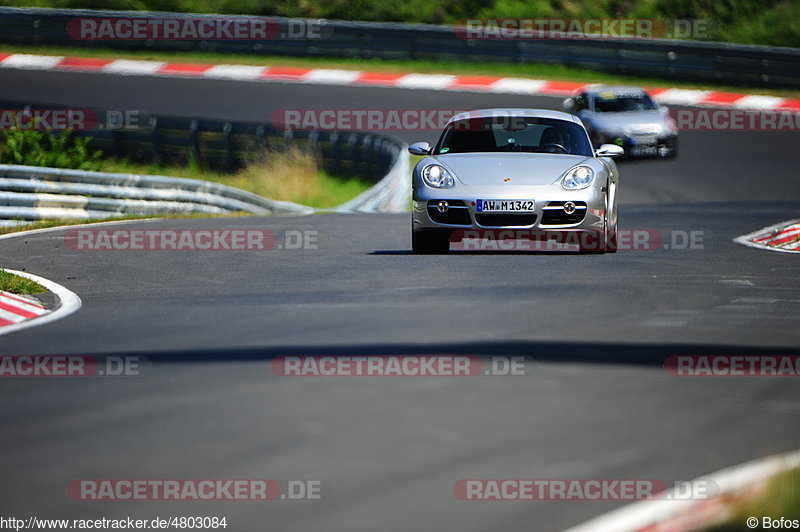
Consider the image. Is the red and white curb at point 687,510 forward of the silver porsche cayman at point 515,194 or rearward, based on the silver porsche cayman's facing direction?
forward

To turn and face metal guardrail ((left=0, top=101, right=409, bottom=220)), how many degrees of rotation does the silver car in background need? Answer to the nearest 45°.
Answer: approximately 90° to its right

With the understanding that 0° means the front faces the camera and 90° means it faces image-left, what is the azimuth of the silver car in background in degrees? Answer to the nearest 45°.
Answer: approximately 315°

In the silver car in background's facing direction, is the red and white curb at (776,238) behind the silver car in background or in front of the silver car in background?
in front

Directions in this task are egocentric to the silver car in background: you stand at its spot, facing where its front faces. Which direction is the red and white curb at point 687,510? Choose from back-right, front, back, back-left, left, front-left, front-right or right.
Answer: front-right

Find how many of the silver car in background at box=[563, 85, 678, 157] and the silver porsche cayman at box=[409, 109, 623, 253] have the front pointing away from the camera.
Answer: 0

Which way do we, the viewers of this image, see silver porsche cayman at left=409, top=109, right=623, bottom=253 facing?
facing the viewer

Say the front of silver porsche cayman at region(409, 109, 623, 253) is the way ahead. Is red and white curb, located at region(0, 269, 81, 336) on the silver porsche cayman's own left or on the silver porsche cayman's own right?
on the silver porsche cayman's own right

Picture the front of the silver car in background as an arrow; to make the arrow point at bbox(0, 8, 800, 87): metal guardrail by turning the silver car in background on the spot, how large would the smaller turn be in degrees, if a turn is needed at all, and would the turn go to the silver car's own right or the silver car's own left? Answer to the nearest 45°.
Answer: approximately 180°

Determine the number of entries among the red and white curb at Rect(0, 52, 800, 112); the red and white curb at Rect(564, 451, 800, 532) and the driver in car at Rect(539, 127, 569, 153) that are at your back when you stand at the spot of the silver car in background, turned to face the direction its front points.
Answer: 1

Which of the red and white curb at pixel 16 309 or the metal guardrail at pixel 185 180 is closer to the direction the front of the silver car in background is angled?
the red and white curb

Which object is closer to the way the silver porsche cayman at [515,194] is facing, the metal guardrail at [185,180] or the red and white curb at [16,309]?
the red and white curb

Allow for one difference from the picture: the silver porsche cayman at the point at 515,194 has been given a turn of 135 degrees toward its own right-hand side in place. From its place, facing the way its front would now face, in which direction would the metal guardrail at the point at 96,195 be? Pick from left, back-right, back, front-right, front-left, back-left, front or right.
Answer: front

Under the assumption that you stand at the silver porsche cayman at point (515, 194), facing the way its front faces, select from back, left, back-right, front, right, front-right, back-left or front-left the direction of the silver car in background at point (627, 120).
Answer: back
